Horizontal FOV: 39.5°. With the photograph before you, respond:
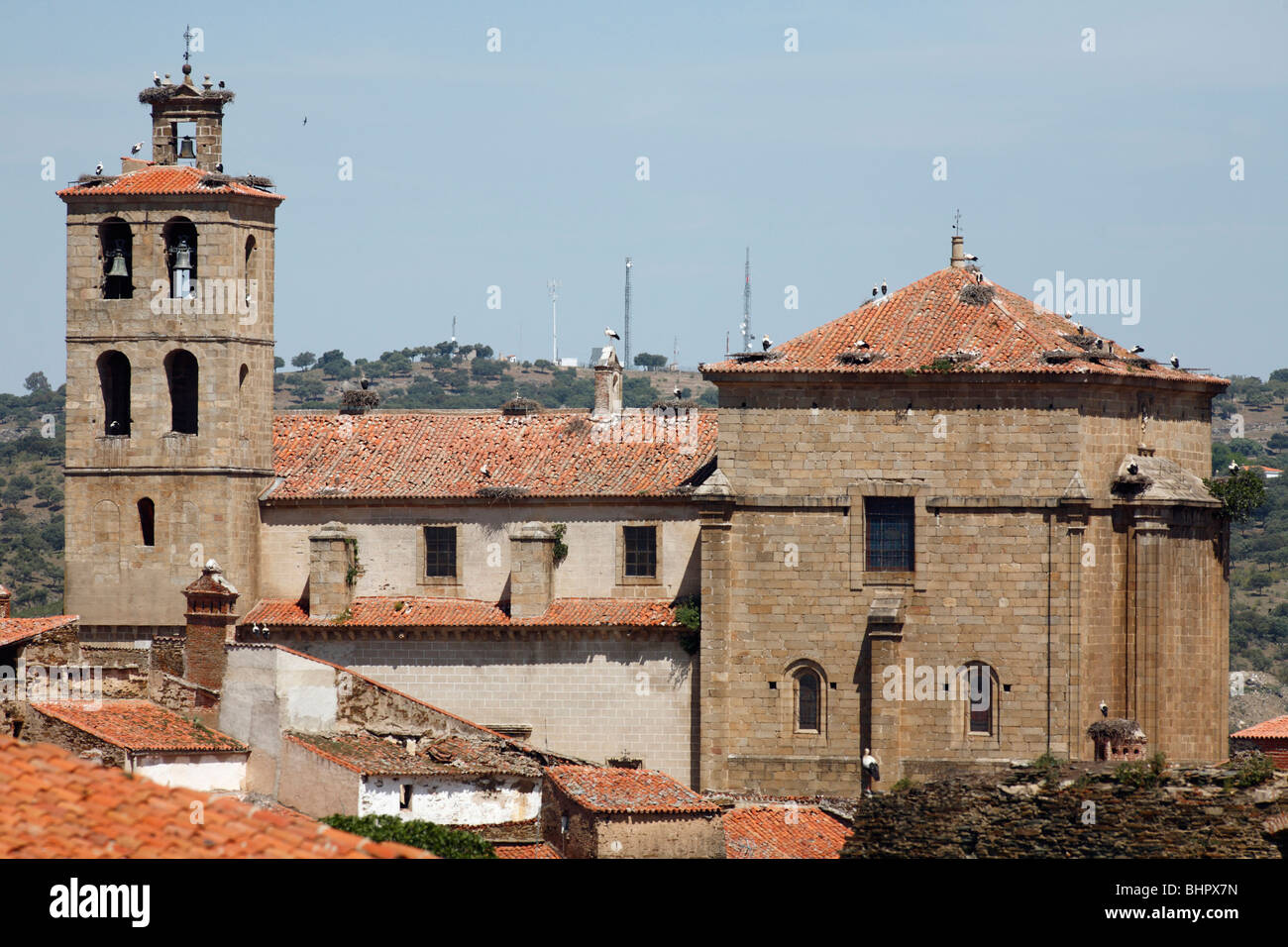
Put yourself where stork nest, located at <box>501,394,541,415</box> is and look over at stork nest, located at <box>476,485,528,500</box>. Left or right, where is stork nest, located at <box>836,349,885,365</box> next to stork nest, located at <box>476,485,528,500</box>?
left

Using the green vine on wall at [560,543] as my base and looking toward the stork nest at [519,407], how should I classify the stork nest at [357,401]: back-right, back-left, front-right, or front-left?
front-left

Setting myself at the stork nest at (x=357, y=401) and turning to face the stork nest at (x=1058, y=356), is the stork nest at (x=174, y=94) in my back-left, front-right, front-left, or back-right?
back-right

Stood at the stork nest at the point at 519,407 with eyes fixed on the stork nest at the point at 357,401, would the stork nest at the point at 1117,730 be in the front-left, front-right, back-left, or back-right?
back-left

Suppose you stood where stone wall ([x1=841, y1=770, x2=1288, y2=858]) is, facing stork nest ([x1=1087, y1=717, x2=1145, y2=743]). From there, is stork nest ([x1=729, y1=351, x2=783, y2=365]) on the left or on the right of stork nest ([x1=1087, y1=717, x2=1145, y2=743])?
left

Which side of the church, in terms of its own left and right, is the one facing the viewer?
left

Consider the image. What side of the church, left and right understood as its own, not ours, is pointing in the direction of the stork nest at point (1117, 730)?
back
